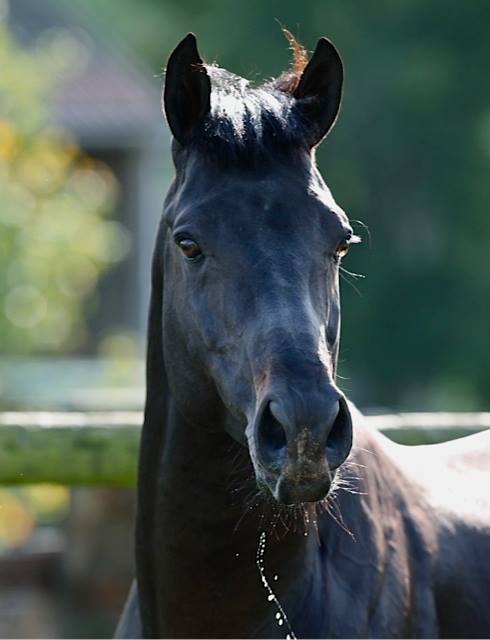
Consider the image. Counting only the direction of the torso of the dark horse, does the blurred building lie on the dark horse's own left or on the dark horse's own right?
on the dark horse's own right
